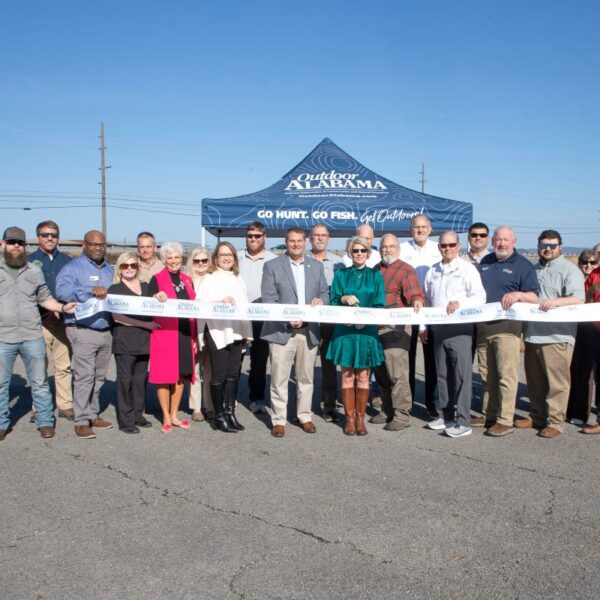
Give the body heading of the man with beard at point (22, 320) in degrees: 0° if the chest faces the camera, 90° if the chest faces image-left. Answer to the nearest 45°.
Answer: approximately 0°

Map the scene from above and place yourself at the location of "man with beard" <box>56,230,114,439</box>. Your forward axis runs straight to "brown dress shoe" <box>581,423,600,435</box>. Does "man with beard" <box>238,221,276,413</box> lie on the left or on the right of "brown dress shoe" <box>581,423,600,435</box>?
left

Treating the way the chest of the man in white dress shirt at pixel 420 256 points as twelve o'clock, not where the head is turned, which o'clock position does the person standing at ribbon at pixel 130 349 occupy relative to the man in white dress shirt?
The person standing at ribbon is roughly at 2 o'clock from the man in white dress shirt.

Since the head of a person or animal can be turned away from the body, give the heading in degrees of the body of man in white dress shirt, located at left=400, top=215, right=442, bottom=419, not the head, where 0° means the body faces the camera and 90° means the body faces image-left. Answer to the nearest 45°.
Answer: approximately 0°

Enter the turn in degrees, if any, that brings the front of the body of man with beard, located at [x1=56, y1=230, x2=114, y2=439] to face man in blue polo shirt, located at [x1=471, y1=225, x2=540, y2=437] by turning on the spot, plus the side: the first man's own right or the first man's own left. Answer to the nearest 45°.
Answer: approximately 45° to the first man's own left
